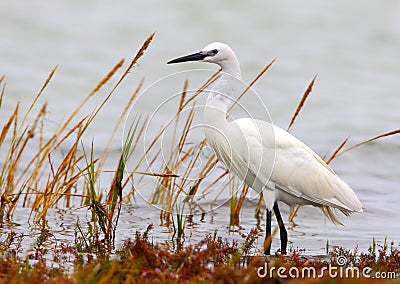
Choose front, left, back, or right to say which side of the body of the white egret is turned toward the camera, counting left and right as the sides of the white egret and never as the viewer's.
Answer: left
